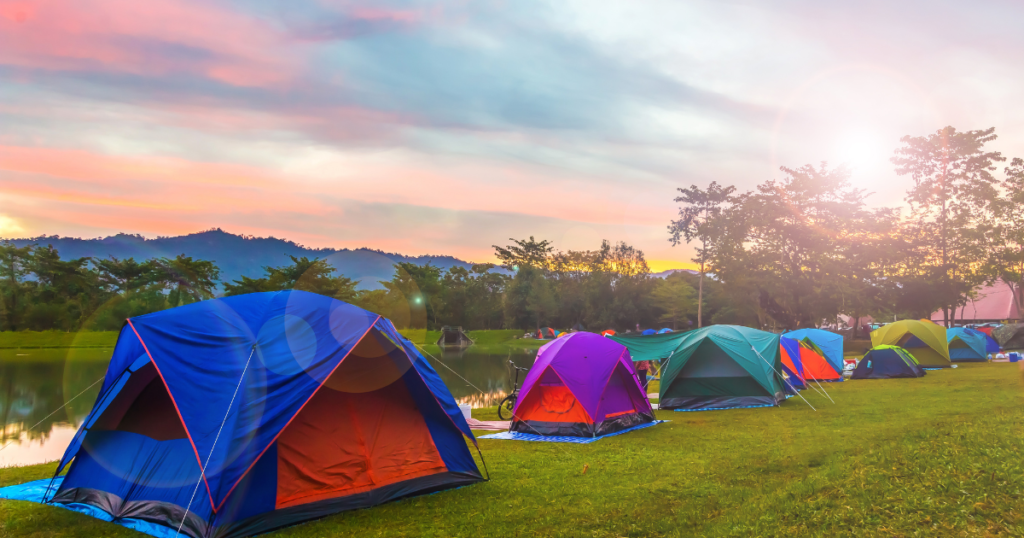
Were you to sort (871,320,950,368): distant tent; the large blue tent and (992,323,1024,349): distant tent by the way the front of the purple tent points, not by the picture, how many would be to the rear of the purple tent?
2

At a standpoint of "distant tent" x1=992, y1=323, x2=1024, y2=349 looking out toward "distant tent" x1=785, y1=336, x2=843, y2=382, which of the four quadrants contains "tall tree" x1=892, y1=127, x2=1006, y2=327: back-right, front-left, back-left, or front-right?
back-right

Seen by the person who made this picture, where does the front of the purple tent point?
facing the viewer and to the left of the viewer

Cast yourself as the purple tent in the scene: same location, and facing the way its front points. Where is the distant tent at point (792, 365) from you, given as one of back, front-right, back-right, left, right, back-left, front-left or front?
back

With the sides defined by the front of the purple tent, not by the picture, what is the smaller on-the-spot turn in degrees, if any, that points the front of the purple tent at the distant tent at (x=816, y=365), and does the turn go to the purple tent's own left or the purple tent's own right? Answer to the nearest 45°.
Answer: approximately 180°

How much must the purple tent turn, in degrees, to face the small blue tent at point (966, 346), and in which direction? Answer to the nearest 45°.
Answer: approximately 180°

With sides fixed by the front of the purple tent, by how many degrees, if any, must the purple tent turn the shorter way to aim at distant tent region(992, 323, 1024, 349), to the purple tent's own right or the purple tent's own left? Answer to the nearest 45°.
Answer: approximately 180°

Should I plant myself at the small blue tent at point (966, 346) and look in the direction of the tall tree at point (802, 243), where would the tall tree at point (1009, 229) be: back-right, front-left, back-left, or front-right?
front-right
